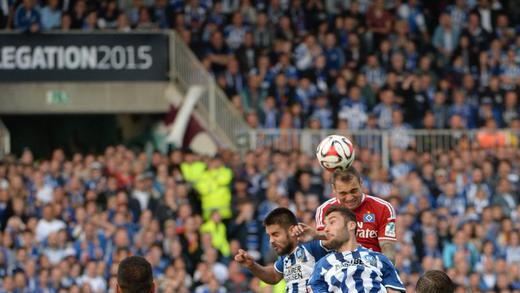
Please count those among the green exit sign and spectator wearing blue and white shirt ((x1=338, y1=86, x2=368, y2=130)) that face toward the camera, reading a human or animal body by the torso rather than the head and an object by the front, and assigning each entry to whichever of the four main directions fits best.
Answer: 2

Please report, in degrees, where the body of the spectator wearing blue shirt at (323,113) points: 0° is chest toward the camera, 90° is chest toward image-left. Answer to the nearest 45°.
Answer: approximately 45°

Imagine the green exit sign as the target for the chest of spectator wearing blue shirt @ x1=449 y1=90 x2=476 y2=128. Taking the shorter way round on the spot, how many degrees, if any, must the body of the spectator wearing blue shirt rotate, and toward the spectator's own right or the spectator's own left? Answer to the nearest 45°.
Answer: approximately 45° to the spectator's own right
